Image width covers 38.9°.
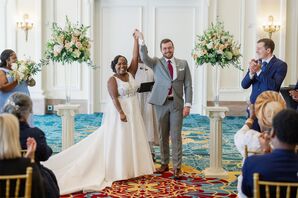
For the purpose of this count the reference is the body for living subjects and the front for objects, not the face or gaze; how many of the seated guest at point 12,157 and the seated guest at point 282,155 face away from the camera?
2

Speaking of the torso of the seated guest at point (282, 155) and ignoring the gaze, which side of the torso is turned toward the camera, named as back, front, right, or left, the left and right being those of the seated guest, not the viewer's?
back

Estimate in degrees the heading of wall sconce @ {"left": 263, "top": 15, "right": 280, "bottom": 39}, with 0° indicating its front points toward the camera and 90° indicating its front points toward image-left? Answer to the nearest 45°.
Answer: approximately 0°

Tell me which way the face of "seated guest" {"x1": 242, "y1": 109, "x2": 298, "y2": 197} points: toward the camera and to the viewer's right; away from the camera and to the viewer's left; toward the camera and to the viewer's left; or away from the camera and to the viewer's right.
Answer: away from the camera and to the viewer's left

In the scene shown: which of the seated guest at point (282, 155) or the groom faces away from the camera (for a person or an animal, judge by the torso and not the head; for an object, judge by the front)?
the seated guest

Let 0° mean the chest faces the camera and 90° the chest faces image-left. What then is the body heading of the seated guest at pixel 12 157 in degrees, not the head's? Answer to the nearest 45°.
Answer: approximately 180°
